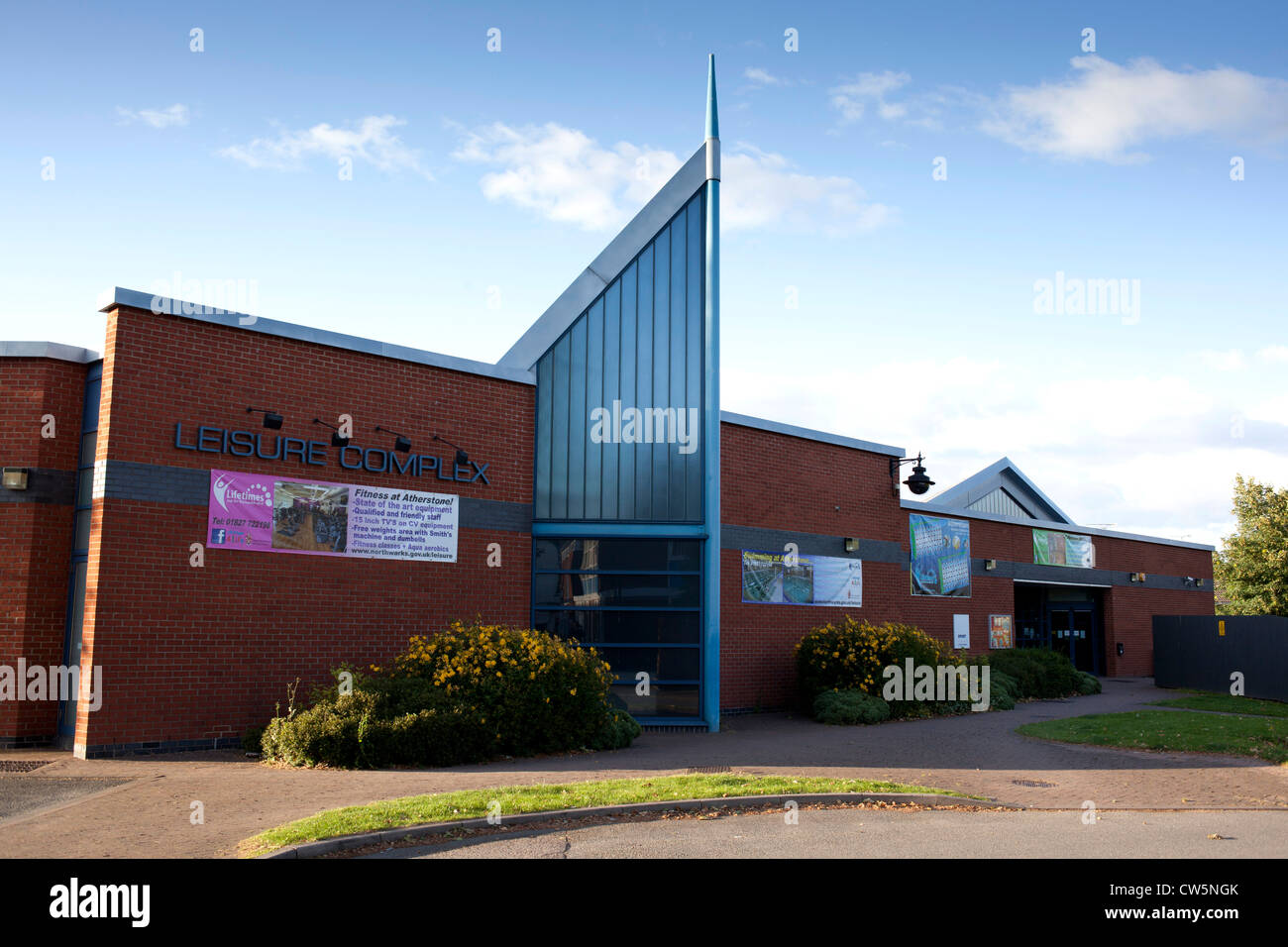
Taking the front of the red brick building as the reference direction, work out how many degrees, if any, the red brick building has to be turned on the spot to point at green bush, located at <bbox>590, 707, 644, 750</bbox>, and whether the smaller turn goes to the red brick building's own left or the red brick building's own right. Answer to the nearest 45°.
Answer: approximately 45° to the red brick building's own left

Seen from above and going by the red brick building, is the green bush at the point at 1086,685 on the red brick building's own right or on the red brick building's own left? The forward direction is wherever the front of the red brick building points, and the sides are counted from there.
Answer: on the red brick building's own left

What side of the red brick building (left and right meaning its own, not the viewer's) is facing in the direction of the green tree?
left

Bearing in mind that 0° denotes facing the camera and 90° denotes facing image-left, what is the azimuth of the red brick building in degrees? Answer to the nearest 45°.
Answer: approximately 315°
